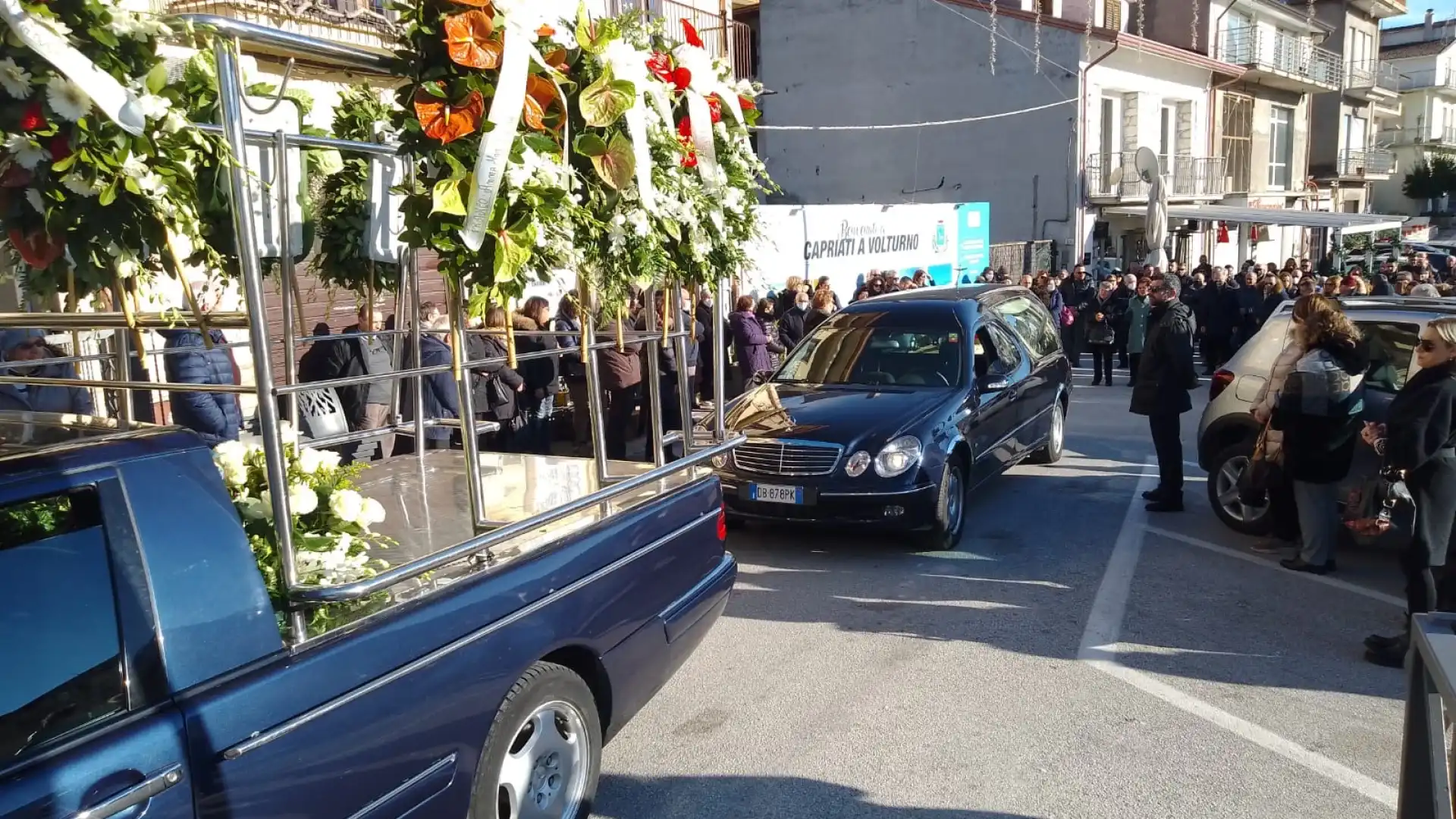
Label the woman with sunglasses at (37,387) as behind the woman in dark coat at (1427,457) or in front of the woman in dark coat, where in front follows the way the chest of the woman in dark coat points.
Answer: in front

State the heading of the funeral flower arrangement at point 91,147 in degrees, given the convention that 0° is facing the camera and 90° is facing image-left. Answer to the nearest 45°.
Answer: approximately 0°

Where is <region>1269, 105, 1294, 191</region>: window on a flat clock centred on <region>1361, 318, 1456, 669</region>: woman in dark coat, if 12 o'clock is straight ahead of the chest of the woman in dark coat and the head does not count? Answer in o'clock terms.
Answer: The window is roughly at 3 o'clock from the woman in dark coat.

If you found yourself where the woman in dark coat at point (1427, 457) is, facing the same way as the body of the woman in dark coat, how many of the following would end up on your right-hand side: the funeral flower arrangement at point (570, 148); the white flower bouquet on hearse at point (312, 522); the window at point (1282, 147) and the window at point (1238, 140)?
2

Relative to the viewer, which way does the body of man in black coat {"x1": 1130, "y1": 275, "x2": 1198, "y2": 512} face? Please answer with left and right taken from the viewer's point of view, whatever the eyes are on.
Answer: facing to the left of the viewer

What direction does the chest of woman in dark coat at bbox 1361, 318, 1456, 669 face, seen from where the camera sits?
to the viewer's left

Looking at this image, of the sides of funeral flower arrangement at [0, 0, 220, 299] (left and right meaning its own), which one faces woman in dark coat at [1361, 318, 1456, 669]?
left

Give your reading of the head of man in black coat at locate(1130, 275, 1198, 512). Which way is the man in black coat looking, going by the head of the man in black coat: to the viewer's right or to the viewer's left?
to the viewer's left
